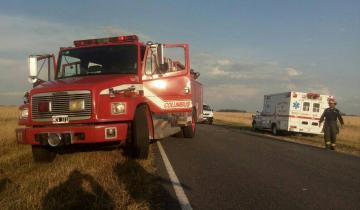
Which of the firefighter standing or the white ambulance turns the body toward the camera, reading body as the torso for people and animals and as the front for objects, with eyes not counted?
the firefighter standing

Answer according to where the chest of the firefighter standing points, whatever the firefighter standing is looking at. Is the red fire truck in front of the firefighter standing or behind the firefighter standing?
in front

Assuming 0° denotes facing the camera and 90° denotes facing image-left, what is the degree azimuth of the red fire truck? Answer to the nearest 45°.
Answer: approximately 45°

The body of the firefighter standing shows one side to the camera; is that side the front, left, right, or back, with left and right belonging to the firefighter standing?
front

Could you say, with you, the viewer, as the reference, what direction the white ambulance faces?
facing away from the viewer and to the left of the viewer

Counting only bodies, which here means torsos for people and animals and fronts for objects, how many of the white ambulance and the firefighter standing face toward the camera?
1

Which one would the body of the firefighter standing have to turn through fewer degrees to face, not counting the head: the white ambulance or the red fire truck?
the red fire truck
